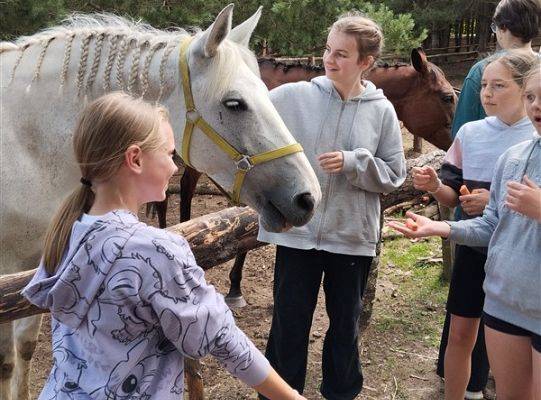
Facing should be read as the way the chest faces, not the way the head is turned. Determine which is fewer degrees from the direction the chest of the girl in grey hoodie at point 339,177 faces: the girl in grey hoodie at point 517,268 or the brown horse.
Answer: the girl in grey hoodie

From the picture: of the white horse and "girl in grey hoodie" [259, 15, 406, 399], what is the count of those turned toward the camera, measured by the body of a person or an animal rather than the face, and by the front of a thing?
1

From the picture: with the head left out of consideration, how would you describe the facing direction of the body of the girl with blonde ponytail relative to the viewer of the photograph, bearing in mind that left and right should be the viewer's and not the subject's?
facing away from the viewer and to the right of the viewer

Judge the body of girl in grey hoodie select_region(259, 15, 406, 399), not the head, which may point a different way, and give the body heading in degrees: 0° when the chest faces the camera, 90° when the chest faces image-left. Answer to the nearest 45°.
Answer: approximately 0°

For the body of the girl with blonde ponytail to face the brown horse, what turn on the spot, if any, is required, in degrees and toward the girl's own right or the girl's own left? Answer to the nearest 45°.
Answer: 0° — they already face it

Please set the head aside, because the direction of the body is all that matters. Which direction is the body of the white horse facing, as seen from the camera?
to the viewer's right

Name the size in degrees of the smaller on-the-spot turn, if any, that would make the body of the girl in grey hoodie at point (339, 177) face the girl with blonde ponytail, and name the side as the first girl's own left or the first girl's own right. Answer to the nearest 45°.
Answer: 0° — they already face them

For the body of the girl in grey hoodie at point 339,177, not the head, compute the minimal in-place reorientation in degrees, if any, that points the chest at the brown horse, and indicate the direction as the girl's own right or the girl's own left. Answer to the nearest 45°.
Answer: approximately 180°

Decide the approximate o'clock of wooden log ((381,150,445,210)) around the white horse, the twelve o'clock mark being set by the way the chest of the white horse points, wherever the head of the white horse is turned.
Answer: The wooden log is roughly at 11 o'clock from the white horse.

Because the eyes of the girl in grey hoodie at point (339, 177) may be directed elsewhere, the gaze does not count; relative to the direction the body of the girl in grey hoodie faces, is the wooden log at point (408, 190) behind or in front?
behind

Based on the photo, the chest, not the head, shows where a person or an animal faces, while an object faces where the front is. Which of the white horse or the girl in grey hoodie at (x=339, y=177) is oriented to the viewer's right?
the white horse
